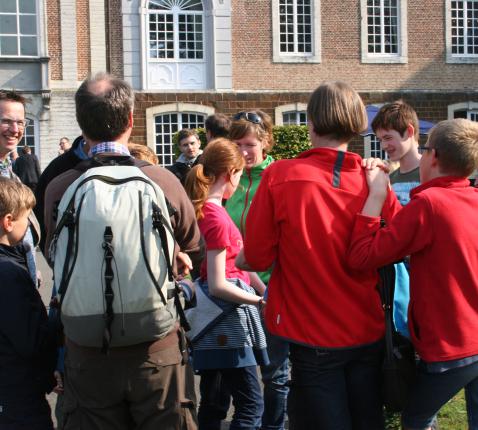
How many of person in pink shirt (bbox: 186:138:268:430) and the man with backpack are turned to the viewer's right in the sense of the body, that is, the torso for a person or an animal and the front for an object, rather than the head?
1

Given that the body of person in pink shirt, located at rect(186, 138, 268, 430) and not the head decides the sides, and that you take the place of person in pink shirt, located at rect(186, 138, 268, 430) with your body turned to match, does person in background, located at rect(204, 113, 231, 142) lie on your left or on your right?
on your left

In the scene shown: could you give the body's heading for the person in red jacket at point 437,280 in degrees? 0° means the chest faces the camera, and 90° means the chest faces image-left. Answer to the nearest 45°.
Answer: approximately 135°

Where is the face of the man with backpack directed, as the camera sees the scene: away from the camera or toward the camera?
away from the camera

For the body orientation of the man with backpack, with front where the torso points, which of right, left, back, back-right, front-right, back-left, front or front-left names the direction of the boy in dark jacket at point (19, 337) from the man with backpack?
front-left

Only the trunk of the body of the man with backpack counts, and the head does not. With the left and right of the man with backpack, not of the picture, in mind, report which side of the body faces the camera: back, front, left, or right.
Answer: back

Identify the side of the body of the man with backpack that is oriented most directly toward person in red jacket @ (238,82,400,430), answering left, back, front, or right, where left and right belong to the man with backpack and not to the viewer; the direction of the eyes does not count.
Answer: right

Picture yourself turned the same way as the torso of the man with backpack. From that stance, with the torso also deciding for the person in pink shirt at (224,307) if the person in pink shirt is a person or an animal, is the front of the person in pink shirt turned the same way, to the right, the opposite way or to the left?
to the right

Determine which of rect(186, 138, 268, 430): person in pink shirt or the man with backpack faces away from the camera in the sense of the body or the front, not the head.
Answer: the man with backpack

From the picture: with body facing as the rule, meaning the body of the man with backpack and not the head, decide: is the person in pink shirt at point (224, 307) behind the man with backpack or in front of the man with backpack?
in front

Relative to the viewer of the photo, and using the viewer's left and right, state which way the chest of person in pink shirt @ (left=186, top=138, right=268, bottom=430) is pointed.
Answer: facing to the right of the viewer

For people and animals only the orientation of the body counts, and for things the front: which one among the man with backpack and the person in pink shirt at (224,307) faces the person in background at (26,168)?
the man with backpack

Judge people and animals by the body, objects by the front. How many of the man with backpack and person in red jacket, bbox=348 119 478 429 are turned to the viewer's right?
0
